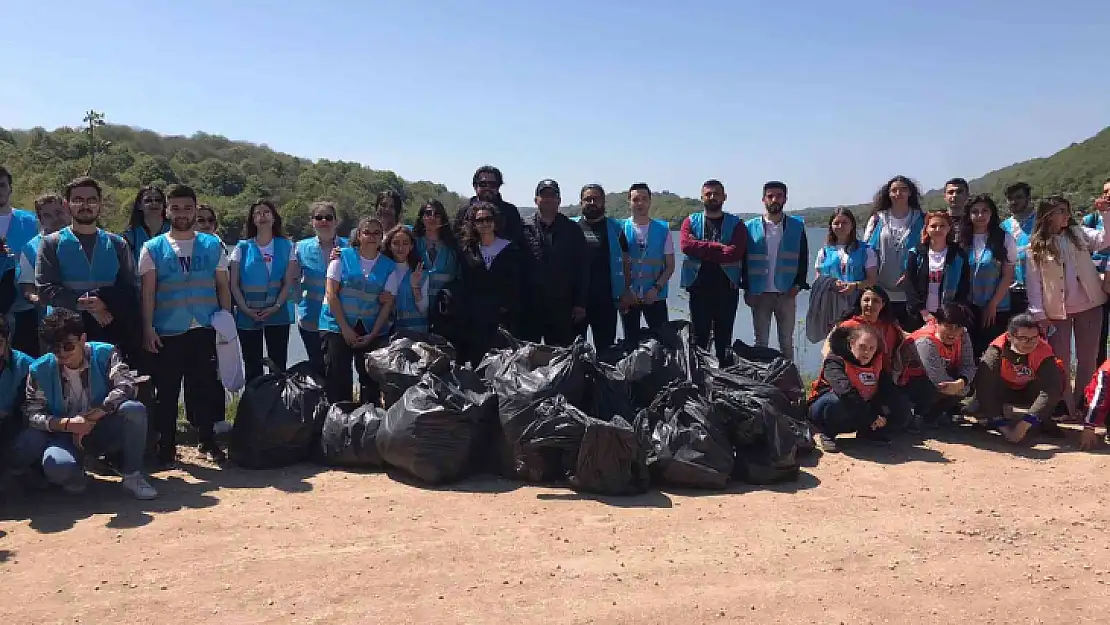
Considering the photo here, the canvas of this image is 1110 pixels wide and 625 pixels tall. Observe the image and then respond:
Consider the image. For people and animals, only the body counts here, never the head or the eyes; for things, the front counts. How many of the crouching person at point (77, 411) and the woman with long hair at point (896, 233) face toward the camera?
2

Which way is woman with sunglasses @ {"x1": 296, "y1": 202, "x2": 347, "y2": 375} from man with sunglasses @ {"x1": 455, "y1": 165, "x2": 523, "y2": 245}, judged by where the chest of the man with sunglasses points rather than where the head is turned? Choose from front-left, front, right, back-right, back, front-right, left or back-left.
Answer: right

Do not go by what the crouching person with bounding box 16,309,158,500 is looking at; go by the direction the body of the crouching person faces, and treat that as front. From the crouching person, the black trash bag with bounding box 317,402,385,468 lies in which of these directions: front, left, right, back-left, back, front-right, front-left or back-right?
left

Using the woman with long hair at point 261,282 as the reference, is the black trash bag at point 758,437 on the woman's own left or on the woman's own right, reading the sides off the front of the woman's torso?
on the woman's own left

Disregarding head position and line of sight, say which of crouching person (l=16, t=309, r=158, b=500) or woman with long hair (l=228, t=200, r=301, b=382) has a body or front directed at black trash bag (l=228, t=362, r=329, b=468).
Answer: the woman with long hair

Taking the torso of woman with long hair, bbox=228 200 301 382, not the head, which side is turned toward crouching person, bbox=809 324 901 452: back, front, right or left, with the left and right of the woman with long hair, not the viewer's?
left

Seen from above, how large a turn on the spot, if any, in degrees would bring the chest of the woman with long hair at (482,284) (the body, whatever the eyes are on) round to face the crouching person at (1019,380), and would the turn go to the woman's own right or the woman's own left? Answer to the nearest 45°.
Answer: approximately 90° to the woman's own left

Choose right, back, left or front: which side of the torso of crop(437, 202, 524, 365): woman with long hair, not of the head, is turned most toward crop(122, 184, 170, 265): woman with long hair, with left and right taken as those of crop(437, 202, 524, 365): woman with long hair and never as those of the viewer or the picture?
right
